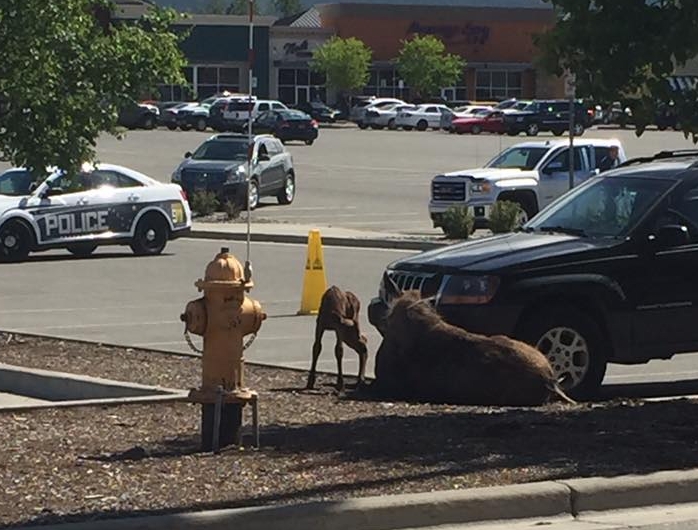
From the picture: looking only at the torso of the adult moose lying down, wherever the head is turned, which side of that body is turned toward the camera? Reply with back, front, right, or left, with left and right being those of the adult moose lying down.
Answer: left

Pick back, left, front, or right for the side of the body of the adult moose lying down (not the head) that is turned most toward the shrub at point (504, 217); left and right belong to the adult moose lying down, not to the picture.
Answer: right

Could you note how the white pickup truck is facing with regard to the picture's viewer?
facing the viewer and to the left of the viewer

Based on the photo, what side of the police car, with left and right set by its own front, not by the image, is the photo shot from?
left

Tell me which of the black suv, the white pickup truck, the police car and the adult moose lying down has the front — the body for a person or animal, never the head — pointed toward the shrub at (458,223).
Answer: the white pickup truck

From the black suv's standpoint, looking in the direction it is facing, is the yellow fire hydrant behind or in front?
in front

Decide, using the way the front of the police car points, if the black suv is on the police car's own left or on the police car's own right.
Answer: on the police car's own left

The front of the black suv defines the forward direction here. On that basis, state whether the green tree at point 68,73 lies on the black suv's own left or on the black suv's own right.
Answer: on the black suv's own right

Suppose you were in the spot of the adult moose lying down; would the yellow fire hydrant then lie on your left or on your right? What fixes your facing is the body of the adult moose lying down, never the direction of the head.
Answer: on your left

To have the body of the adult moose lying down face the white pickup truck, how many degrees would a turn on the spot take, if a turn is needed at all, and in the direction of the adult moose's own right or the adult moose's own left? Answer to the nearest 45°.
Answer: approximately 90° to the adult moose's own right

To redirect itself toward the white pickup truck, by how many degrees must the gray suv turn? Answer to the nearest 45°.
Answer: approximately 90° to its left

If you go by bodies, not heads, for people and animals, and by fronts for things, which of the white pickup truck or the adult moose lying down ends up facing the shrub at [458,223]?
the white pickup truck
